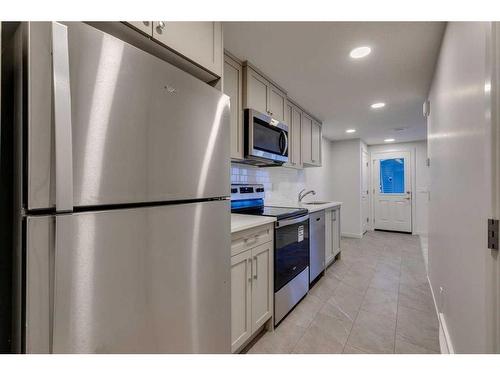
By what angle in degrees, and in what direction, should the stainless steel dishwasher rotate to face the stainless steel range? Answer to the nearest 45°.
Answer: approximately 90° to its right

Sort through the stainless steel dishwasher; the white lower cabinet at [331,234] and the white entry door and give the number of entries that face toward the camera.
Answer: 1

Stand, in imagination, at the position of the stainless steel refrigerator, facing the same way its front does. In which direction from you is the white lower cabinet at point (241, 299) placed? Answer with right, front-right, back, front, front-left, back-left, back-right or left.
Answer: left

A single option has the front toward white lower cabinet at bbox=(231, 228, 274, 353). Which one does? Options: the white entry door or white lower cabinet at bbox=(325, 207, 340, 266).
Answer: the white entry door

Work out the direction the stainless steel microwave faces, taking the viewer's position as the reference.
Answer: facing the viewer and to the right of the viewer

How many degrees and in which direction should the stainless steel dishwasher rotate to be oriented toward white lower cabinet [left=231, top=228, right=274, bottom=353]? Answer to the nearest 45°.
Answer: approximately 90° to its right

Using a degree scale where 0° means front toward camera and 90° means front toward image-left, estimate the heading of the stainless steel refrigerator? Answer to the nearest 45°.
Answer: approximately 315°

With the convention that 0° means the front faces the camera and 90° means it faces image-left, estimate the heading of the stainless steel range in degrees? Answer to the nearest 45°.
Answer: approximately 315°

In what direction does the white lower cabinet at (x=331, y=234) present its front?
to the viewer's right

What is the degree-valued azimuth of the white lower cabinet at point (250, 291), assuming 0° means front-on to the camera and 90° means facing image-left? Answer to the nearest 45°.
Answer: approximately 315°

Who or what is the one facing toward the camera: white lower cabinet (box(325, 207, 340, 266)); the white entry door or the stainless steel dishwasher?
the white entry door
